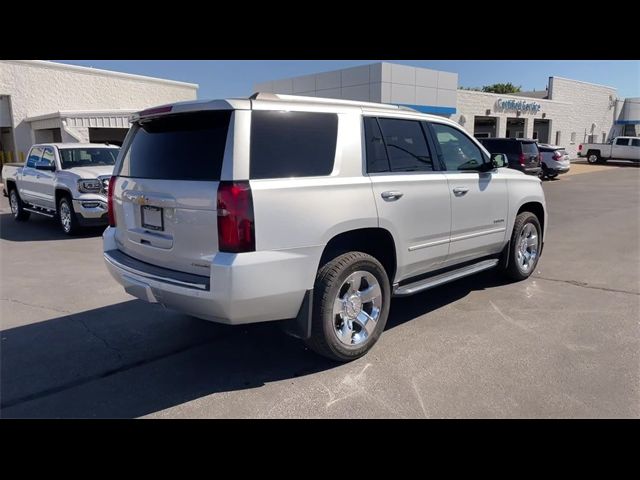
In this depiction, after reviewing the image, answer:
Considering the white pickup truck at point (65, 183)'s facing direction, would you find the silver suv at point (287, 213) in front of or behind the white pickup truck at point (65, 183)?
in front

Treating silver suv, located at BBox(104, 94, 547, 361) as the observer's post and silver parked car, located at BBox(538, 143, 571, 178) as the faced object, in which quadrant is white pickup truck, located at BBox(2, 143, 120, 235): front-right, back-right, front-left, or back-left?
front-left

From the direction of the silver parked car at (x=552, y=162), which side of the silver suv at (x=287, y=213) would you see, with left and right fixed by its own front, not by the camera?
front

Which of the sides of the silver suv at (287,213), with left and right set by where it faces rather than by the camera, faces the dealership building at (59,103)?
left

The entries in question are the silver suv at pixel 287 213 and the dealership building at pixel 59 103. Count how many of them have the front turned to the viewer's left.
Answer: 0

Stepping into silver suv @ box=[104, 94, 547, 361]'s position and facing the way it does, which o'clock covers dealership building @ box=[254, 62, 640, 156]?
The dealership building is roughly at 11 o'clock from the silver suv.

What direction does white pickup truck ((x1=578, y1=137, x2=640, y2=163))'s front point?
to the viewer's right

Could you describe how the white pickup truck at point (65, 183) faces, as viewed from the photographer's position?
facing the viewer and to the right of the viewer

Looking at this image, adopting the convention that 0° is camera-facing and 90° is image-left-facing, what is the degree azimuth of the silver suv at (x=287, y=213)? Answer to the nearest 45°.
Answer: approximately 225°

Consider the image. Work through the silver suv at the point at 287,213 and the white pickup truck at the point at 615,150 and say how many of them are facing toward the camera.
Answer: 0
